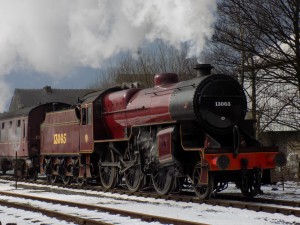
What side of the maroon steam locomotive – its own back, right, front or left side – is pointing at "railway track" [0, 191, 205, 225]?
right

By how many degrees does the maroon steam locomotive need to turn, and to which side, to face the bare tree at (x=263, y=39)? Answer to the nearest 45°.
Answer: approximately 90° to its left

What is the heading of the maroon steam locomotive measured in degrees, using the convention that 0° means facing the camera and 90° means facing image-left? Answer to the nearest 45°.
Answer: approximately 315°
